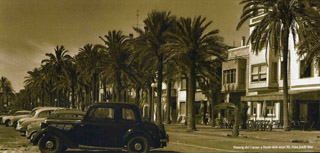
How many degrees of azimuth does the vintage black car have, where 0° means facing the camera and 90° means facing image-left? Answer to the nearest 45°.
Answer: approximately 90°

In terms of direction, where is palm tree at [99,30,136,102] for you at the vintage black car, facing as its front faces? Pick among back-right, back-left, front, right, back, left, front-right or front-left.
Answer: right

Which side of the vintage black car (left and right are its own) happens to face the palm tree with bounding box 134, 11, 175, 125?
right

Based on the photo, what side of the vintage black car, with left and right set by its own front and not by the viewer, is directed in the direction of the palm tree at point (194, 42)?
right

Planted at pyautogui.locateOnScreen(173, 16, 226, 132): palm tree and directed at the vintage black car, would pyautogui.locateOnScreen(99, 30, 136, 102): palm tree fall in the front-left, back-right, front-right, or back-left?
back-right
